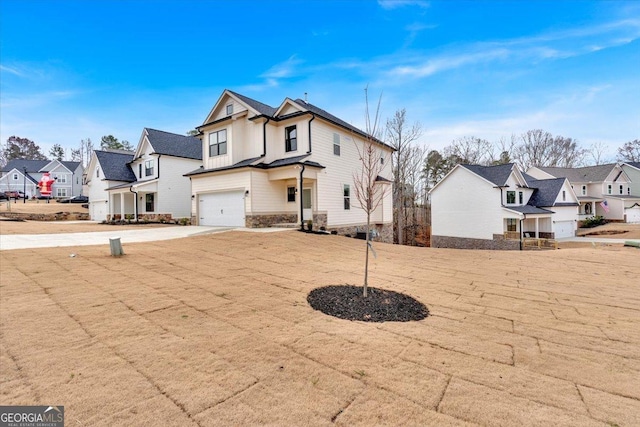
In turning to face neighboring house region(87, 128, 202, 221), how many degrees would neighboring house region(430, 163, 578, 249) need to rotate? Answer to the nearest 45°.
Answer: approximately 90° to its right

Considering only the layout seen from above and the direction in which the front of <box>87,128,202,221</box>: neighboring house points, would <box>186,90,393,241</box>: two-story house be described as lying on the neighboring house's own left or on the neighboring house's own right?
on the neighboring house's own left

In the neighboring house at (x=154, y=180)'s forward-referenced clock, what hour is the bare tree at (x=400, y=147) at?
The bare tree is roughly at 8 o'clock from the neighboring house.

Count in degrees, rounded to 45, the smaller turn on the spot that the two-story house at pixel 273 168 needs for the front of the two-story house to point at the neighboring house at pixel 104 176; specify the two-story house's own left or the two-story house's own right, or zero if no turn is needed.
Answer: approximately 90° to the two-story house's own right

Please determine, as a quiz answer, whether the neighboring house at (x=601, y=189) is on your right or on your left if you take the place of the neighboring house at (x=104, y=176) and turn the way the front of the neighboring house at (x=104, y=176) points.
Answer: on your left

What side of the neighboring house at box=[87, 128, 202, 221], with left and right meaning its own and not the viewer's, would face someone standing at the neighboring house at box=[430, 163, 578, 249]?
left

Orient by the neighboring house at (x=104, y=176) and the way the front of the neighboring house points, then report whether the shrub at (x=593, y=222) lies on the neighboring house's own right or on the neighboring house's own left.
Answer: on the neighboring house's own left

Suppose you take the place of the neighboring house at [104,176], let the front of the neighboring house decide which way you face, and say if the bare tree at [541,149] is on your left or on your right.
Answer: on your left

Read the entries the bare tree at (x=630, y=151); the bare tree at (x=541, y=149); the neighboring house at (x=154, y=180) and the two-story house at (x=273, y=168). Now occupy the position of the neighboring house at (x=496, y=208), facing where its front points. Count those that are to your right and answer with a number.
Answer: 2

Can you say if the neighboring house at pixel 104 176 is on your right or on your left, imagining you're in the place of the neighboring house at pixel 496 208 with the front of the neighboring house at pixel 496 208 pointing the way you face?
on your right

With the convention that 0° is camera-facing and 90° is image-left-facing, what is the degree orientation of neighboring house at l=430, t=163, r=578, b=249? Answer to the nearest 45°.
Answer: approximately 315°

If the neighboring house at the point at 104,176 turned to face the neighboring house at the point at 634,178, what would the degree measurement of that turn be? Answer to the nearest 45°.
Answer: approximately 90° to its left

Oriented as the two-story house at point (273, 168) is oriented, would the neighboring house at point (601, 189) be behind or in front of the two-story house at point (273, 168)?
behind
